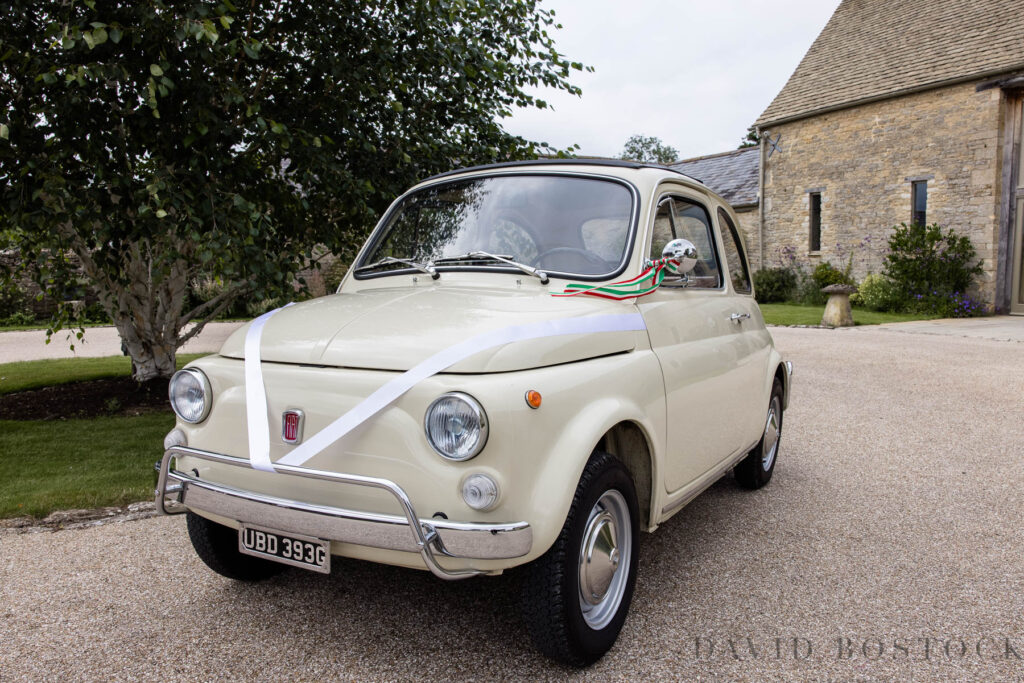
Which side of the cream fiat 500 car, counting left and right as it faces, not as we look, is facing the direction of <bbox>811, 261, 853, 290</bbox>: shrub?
back

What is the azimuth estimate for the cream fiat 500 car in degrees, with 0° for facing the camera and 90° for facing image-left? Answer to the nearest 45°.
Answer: approximately 45°

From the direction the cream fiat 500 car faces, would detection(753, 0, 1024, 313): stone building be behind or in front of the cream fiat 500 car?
behind

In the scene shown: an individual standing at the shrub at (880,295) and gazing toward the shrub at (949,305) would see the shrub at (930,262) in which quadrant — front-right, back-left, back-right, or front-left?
front-left

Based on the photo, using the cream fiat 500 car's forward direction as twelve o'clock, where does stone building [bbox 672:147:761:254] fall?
The stone building is roughly at 5 o'clock from the cream fiat 500 car.

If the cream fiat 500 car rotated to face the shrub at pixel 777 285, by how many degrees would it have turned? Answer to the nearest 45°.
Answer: approximately 180°

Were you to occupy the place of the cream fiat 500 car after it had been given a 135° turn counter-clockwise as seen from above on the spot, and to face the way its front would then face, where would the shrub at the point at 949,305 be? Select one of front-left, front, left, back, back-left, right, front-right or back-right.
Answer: front-left

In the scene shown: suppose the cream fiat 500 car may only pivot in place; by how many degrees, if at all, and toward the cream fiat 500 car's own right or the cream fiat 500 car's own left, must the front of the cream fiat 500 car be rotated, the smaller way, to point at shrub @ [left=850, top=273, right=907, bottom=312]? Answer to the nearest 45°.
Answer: approximately 180°

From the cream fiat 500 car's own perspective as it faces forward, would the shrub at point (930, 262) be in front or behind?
behind

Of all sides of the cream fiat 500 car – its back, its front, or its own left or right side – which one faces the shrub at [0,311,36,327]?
right
